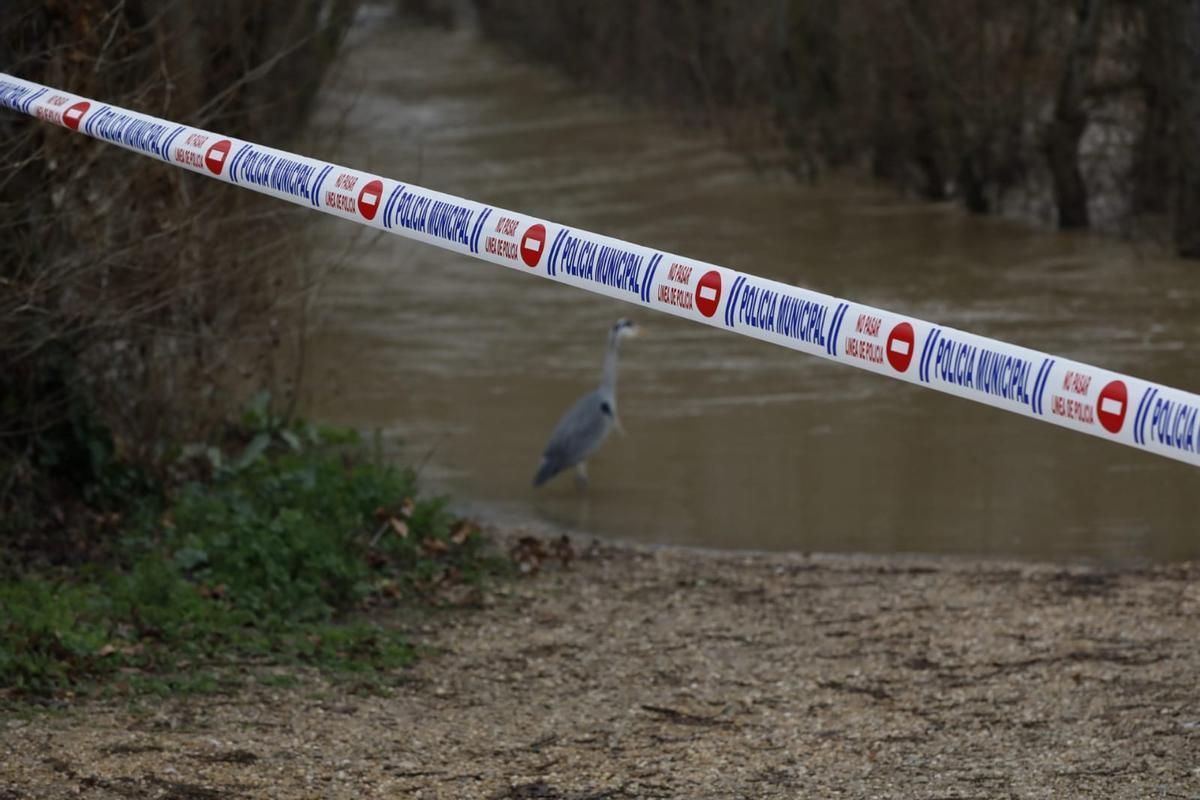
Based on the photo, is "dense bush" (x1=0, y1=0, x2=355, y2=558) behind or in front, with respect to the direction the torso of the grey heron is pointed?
behind

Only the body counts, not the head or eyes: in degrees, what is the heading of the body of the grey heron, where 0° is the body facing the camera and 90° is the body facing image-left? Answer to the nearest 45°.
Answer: approximately 270°

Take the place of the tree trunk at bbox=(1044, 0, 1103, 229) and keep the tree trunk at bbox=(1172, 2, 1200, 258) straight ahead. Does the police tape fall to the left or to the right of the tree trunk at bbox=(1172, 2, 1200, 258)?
right

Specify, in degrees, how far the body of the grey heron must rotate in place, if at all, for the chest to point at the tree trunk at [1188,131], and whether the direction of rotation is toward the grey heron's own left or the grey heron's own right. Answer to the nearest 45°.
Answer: approximately 45° to the grey heron's own left

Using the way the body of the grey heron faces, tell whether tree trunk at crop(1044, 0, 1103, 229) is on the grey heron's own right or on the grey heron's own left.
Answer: on the grey heron's own left

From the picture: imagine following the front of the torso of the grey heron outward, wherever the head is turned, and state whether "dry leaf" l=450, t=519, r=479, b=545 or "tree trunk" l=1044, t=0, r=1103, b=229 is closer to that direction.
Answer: the tree trunk

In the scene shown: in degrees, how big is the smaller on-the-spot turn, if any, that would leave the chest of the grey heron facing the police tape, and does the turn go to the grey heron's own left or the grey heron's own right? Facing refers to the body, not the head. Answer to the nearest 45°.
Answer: approximately 90° to the grey heron's own right

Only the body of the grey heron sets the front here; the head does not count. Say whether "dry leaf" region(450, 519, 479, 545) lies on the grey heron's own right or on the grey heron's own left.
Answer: on the grey heron's own right

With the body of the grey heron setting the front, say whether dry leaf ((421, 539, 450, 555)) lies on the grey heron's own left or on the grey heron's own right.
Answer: on the grey heron's own right

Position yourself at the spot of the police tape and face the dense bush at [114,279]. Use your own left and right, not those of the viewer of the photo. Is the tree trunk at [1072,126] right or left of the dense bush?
right
